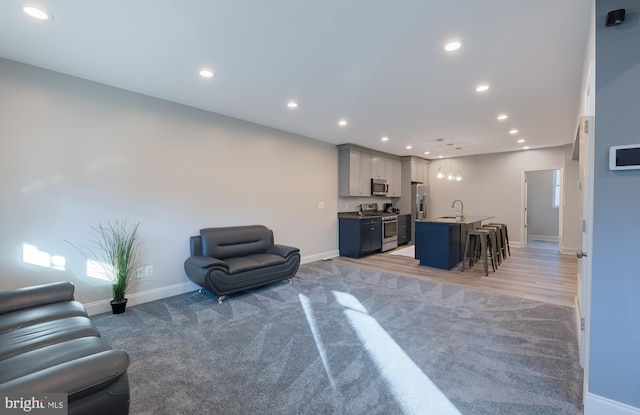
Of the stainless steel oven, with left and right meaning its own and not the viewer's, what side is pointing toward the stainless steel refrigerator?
left

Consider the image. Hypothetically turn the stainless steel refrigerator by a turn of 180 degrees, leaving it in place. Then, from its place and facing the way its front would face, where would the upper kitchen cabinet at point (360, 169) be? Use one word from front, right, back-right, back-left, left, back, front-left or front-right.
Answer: left

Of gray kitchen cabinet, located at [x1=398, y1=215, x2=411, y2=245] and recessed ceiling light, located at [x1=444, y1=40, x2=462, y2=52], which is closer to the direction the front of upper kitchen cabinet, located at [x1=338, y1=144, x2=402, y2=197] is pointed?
the recessed ceiling light

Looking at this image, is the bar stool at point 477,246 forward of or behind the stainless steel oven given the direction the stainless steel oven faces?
forward

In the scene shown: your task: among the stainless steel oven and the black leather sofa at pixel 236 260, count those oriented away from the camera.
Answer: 0

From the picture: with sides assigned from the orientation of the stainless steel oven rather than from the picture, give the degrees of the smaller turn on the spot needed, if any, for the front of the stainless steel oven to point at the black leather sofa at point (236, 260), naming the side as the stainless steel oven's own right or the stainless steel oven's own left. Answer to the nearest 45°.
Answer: approximately 90° to the stainless steel oven's own right

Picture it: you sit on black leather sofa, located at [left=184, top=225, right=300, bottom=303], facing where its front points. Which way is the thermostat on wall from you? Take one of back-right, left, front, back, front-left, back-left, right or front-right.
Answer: front

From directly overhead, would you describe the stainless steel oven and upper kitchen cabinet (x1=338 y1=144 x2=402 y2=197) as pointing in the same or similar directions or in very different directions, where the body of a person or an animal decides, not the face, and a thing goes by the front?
same or similar directions

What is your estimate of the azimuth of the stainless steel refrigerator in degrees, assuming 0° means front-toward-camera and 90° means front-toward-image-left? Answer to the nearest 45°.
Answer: approximately 315°

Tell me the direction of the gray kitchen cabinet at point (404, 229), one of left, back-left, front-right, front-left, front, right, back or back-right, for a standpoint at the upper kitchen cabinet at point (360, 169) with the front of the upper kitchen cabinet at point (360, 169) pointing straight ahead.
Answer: left

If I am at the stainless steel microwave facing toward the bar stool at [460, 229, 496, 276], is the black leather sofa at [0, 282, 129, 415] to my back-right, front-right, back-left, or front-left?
front-right

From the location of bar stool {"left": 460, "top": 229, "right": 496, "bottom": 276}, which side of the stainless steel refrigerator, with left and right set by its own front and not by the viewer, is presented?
front

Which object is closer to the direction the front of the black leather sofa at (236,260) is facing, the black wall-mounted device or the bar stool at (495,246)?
the black wall-mounted device

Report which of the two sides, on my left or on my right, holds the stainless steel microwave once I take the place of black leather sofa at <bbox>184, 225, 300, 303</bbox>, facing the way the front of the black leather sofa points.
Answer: on my left

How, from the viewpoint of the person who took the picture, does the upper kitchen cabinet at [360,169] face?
facing the viewer and to the right of the viewer
